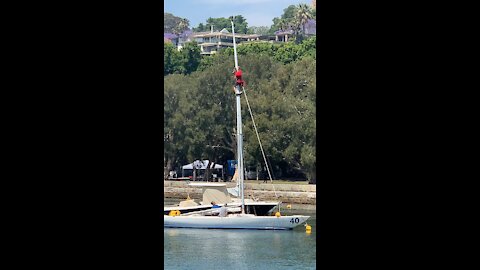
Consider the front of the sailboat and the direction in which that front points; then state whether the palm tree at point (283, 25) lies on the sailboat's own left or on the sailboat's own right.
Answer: on the sailboat's own left

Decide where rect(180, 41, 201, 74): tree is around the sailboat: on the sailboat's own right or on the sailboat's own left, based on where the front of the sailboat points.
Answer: on the sailboat's own left

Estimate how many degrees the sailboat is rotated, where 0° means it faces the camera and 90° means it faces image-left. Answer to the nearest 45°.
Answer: approximately 270°

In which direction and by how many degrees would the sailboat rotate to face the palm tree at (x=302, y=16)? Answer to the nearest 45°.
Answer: approximately 90° to its left

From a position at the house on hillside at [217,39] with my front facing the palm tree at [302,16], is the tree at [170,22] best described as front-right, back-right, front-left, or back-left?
back-left

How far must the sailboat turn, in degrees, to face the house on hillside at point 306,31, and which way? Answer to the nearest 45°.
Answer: approximately 90° to its left

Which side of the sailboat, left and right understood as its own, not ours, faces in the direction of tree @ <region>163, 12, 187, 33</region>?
left

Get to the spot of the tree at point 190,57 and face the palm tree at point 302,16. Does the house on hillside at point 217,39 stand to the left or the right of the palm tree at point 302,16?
left

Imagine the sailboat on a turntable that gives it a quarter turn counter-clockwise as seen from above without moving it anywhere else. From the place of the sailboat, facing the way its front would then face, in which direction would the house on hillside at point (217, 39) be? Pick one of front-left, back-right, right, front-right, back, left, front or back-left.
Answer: front
